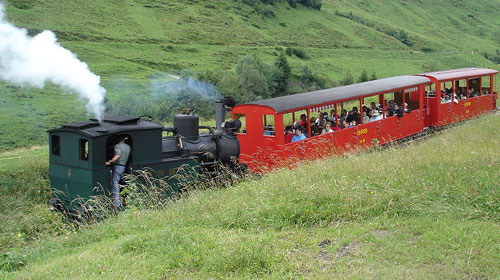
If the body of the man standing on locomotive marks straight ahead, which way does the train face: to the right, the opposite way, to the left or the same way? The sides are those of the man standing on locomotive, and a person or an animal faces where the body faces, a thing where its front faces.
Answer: to the right

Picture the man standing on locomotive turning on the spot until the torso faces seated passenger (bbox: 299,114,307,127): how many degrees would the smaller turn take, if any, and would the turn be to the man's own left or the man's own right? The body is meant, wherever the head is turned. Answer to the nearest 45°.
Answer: approximately 90° to the man's own right

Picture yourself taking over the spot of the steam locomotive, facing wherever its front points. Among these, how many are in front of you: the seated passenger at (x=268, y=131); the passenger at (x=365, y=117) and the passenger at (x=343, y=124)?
3

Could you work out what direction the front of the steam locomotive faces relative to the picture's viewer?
facing away from the viewer and to the right of the viewer

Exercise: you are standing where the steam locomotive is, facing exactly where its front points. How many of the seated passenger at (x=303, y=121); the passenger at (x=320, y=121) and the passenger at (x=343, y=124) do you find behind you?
0

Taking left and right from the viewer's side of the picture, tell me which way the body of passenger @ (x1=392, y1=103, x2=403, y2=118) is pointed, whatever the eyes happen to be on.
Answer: facing the viewer and to the left of the viewer

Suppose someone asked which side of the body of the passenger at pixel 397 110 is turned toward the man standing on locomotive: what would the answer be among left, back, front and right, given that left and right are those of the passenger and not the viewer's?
front

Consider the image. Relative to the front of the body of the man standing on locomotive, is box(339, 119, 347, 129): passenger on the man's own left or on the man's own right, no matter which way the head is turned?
on the man's own right

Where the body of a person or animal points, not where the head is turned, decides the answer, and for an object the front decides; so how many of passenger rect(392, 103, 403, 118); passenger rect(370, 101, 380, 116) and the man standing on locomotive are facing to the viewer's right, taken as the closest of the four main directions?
0

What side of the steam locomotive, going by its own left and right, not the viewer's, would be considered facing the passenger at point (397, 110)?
front

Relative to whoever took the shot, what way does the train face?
facing away from the viewer and to the right of the viewer
